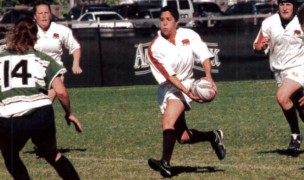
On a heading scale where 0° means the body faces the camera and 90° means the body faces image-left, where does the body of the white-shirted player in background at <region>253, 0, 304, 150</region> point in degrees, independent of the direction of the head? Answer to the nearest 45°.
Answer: approximately 0°
